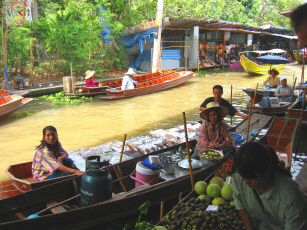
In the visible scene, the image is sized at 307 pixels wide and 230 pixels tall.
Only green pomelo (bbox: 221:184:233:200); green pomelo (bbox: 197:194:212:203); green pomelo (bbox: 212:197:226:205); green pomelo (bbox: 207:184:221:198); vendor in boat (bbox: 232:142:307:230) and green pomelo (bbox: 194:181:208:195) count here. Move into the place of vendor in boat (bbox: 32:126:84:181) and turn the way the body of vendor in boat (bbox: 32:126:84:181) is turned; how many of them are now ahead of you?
6

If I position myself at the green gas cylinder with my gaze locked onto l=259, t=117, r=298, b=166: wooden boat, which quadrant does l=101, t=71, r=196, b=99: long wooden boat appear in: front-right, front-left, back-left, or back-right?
front-left

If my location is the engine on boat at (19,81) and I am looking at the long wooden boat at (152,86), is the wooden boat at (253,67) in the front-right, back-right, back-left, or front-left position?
front-left

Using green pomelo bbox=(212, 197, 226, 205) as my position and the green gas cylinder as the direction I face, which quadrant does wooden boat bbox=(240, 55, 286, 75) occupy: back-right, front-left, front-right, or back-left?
back-right

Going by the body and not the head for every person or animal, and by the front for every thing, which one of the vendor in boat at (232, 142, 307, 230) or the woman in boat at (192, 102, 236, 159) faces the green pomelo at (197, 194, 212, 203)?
the woman in boat

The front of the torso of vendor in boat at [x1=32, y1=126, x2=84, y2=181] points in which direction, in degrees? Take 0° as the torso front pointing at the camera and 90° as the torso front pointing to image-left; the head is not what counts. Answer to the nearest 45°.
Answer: approximately 315°

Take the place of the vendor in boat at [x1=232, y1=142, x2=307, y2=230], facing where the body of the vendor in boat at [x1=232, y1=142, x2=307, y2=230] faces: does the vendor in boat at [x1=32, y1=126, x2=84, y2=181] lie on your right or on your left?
on your right

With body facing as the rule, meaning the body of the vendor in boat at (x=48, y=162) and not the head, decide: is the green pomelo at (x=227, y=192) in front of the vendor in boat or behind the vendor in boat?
in front

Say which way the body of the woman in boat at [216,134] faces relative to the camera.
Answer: toward the camera

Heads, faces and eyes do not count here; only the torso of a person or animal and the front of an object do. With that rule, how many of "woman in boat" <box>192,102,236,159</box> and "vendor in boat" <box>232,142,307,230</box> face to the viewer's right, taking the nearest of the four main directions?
0

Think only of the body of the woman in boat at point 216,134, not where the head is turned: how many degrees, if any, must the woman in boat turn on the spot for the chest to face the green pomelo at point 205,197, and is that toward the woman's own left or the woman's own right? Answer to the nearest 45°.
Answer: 0° — they already face it
